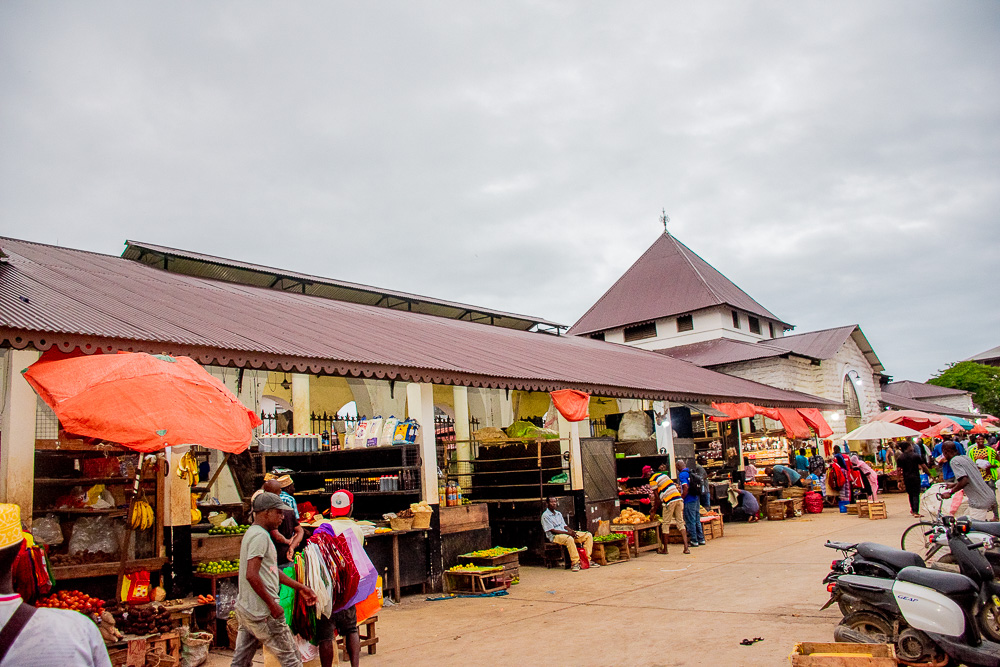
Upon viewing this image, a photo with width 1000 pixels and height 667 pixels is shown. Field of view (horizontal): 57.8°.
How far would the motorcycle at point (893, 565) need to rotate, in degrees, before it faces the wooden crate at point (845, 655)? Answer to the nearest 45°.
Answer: approximately 90° to its right

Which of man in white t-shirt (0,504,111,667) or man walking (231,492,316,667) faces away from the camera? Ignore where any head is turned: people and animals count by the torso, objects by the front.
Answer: the man in white t-shirt

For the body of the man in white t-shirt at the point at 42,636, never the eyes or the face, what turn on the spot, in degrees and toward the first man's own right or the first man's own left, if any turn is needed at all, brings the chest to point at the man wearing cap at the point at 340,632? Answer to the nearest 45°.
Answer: approximately 45° to the first man's own right

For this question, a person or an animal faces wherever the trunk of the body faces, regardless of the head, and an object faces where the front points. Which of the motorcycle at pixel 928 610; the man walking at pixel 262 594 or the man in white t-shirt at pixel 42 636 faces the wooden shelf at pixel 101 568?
the man in white t-shirt

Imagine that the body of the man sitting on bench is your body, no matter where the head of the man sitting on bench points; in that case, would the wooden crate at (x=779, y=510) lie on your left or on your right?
on your left

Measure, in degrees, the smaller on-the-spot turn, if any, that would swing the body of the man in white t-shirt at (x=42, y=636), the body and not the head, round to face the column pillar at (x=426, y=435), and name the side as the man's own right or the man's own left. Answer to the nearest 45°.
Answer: approximately 45° to the man's own right

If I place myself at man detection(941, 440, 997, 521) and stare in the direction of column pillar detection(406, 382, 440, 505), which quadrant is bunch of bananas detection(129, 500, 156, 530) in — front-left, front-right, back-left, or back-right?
front-left

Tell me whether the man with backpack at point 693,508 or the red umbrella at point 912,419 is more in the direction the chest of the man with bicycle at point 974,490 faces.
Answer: the man with backpack

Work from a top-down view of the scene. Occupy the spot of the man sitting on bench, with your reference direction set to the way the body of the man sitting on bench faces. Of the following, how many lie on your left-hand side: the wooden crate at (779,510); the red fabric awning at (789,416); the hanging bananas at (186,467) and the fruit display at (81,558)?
2

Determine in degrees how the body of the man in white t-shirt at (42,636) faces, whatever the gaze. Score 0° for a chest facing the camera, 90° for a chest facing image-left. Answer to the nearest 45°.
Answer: approximately 180°

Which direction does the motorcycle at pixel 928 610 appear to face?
to the viewer's right

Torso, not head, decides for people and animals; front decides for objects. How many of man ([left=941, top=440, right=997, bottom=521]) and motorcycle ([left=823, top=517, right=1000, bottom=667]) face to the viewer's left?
1
